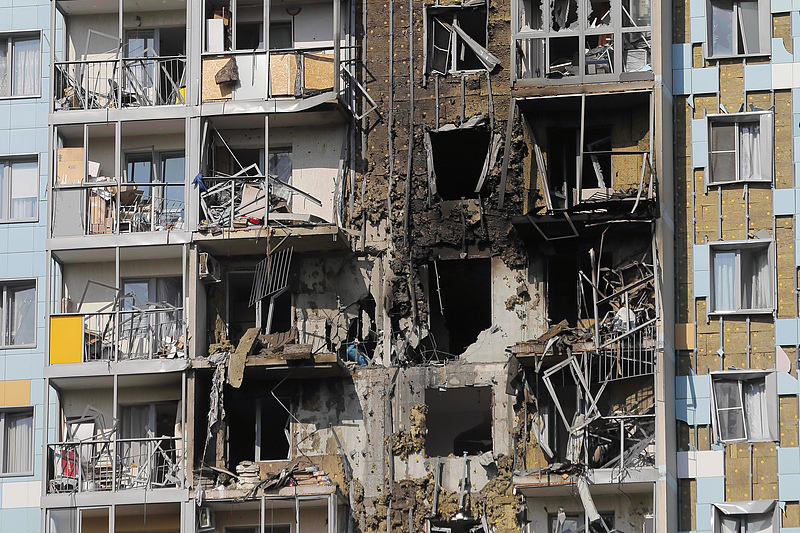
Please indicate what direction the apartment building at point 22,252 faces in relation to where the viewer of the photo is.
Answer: facing the viewer
